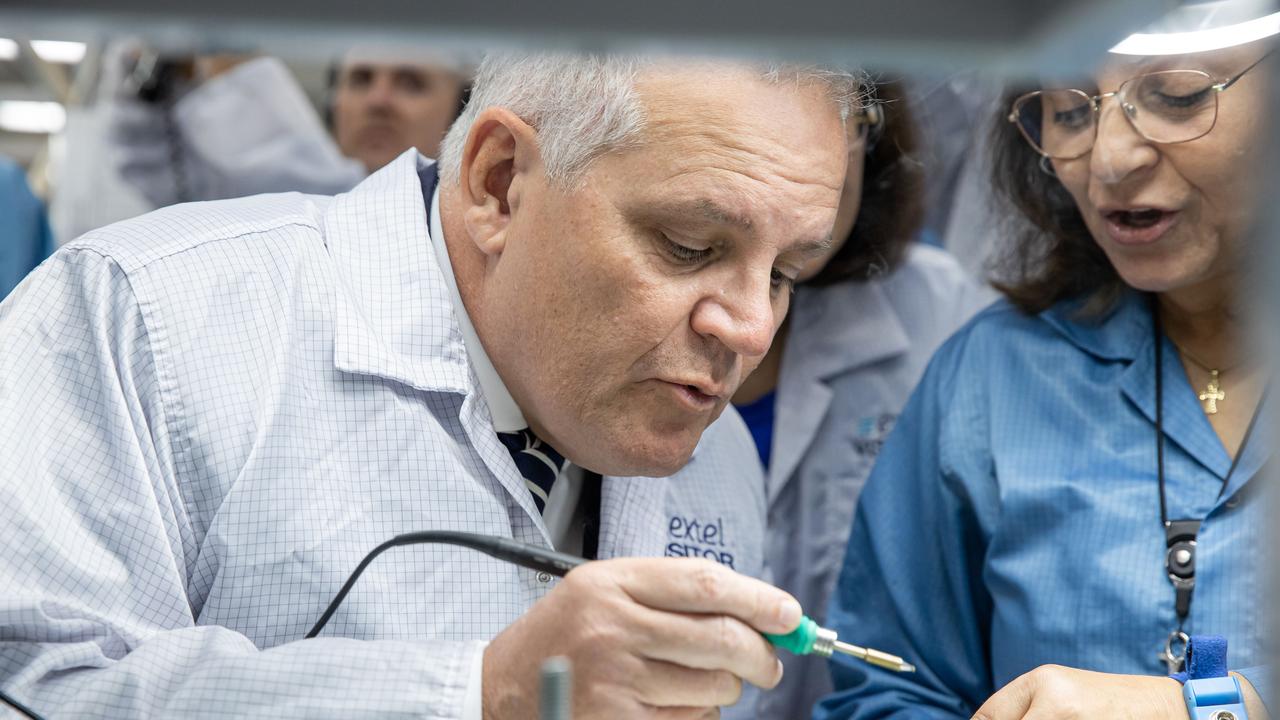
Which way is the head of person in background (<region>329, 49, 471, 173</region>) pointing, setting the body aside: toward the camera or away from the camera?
toward the camera

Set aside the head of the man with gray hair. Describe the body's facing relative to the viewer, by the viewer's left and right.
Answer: facing the viewer and to the right of the viewer

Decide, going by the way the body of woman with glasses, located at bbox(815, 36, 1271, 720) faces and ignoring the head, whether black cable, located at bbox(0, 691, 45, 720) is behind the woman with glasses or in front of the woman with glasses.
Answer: in front

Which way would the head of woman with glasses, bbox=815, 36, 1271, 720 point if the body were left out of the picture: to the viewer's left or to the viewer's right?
to the viewer's left

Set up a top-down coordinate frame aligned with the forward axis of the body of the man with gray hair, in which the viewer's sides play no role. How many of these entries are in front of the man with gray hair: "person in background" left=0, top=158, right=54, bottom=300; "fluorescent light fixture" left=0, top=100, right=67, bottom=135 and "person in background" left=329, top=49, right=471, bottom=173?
0

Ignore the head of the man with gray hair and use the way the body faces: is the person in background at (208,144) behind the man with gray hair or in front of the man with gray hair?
behind

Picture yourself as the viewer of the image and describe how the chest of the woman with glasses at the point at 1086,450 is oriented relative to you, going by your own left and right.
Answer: facing the viewer

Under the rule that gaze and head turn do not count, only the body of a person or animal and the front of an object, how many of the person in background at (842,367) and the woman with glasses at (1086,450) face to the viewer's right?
0

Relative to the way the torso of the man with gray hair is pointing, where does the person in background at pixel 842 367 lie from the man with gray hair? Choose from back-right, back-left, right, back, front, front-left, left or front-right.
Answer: left

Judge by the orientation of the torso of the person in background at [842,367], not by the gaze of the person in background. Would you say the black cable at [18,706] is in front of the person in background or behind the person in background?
in front
